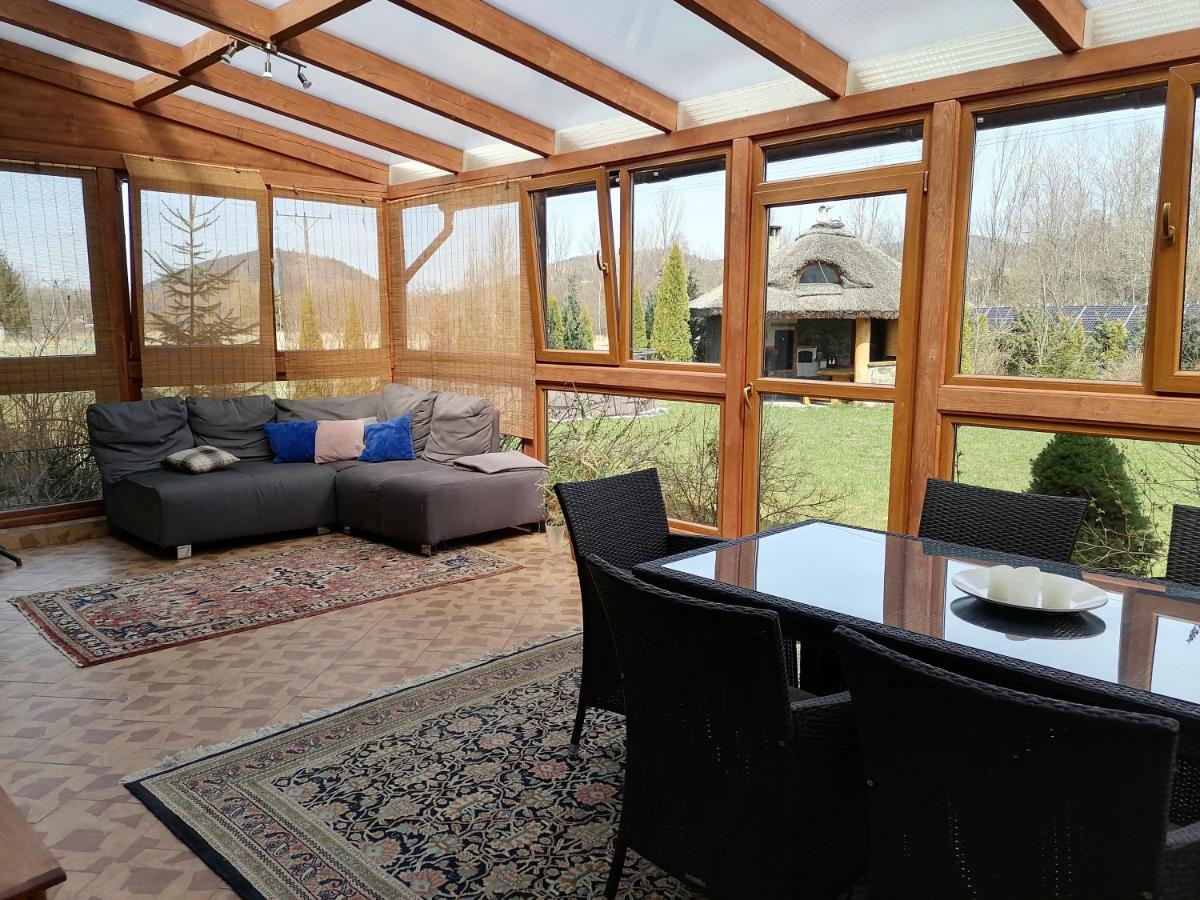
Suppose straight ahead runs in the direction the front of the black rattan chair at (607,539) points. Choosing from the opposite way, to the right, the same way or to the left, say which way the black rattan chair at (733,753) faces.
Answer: to the left

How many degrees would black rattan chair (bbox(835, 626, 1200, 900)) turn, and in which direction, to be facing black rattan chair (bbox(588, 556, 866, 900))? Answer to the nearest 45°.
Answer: approximately 90° to its left

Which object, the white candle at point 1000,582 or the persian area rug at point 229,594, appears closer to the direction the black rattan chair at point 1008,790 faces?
the white candle

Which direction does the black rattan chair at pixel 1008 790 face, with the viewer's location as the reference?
facing away from the viewer and to the right of the viewer

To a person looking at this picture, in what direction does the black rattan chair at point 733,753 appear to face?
facing away from the viewer and to the right of the viewer

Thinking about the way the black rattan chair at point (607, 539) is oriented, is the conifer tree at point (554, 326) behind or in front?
behind

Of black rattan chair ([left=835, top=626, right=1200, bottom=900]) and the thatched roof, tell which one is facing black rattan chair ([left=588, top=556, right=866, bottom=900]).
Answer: the thatched roof
